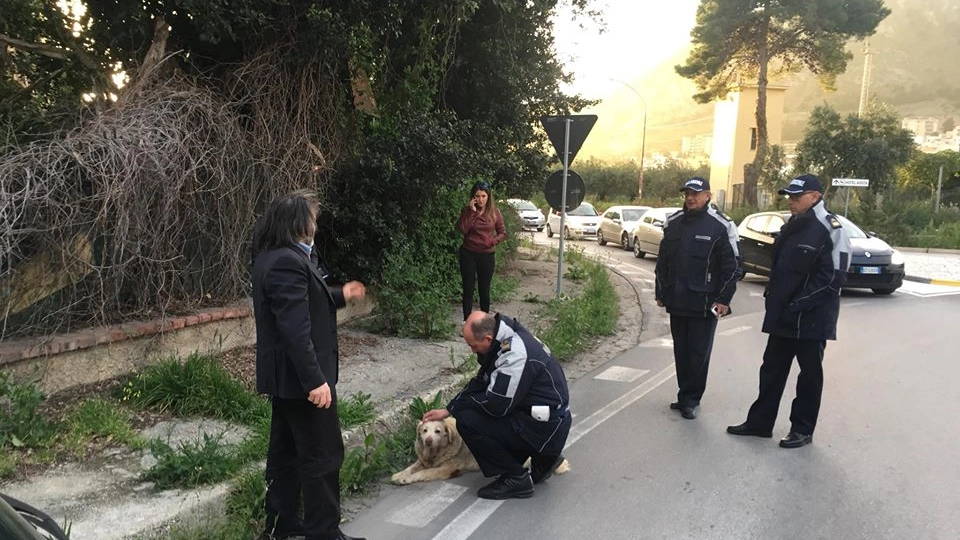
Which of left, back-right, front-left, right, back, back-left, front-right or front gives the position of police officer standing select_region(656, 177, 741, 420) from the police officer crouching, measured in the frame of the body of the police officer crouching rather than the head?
back-right

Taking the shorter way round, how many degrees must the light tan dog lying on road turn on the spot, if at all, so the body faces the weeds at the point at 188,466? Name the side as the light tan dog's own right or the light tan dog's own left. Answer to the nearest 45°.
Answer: approximately 45° to the light tan dog's own right

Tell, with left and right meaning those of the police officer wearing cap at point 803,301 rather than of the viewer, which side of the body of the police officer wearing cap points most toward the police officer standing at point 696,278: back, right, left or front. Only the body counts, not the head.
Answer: right

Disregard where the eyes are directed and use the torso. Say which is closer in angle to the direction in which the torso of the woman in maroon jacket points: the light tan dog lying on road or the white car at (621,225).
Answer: the light tan dog lying on road

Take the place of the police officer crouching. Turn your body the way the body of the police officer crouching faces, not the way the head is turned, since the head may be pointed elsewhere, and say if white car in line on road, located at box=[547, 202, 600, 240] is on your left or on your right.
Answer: on your right

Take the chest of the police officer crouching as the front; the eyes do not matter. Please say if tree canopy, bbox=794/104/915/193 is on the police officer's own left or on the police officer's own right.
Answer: on the police officer's own right

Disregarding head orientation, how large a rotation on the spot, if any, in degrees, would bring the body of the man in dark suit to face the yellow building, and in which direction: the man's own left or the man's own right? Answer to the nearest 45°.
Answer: approximately 45° to the man's own left

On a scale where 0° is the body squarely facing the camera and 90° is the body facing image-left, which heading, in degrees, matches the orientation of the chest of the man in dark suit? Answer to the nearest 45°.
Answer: approximately 270°

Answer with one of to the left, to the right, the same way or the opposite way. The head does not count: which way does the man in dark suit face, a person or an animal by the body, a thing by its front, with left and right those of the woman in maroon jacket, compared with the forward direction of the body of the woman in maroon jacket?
to the left

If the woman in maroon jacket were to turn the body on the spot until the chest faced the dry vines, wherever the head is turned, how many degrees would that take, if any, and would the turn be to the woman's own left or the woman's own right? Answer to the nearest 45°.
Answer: approximately 45° to the woman's own right

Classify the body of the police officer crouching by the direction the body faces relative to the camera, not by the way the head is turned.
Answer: to the viewer's left

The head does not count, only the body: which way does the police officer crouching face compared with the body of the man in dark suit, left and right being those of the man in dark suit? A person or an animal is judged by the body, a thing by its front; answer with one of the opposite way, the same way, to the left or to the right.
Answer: the opposite way

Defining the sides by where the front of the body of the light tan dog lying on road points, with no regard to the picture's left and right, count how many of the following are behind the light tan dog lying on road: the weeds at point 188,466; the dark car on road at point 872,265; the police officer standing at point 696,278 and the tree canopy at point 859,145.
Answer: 3

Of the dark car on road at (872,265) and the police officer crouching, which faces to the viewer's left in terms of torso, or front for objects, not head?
the police officer crouching
